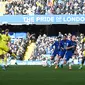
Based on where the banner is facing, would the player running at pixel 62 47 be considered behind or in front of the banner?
in front

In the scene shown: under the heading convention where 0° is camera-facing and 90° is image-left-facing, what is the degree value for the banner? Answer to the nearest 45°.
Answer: approximately 0°
